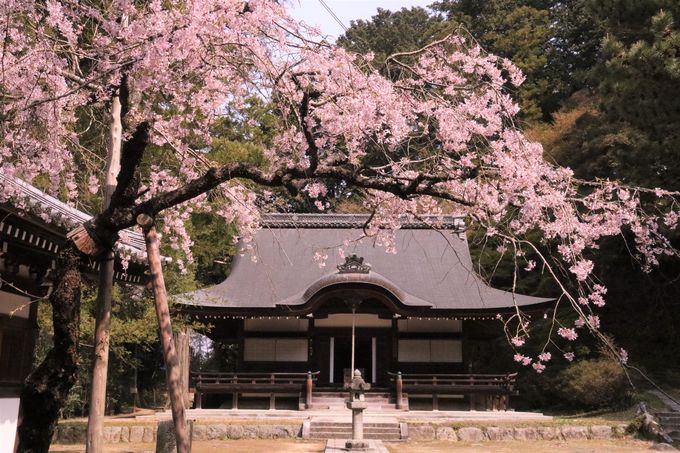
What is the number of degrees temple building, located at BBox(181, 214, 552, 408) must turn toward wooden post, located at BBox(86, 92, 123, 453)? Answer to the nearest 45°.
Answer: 0° — it already faces it

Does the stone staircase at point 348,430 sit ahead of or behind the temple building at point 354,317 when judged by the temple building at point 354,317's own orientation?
ahead

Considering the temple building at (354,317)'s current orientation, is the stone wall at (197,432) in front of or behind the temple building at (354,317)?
in front

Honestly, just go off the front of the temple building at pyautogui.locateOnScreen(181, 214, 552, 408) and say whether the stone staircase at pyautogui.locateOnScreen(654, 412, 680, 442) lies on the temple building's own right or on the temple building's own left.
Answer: on the temple building's own left

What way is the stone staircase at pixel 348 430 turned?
toward the camera

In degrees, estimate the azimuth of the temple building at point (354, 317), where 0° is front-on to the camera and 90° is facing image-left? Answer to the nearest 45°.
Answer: approximately 0°

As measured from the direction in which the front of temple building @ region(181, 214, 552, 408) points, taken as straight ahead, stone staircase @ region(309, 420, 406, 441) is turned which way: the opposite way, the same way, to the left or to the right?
the same way

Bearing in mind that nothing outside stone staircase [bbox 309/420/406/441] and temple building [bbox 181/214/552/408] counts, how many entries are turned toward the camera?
2

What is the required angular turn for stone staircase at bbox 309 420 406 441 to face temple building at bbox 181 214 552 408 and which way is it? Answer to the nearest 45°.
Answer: approximately 180°

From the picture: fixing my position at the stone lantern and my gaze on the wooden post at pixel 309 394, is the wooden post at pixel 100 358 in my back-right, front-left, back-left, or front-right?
back-left

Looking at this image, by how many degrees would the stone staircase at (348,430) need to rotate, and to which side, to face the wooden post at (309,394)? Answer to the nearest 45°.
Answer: approximately 180°

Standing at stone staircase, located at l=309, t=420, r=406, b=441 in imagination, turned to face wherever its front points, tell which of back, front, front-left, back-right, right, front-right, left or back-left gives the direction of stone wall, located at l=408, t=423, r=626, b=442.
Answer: left

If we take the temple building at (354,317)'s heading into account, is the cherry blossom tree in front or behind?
in front
